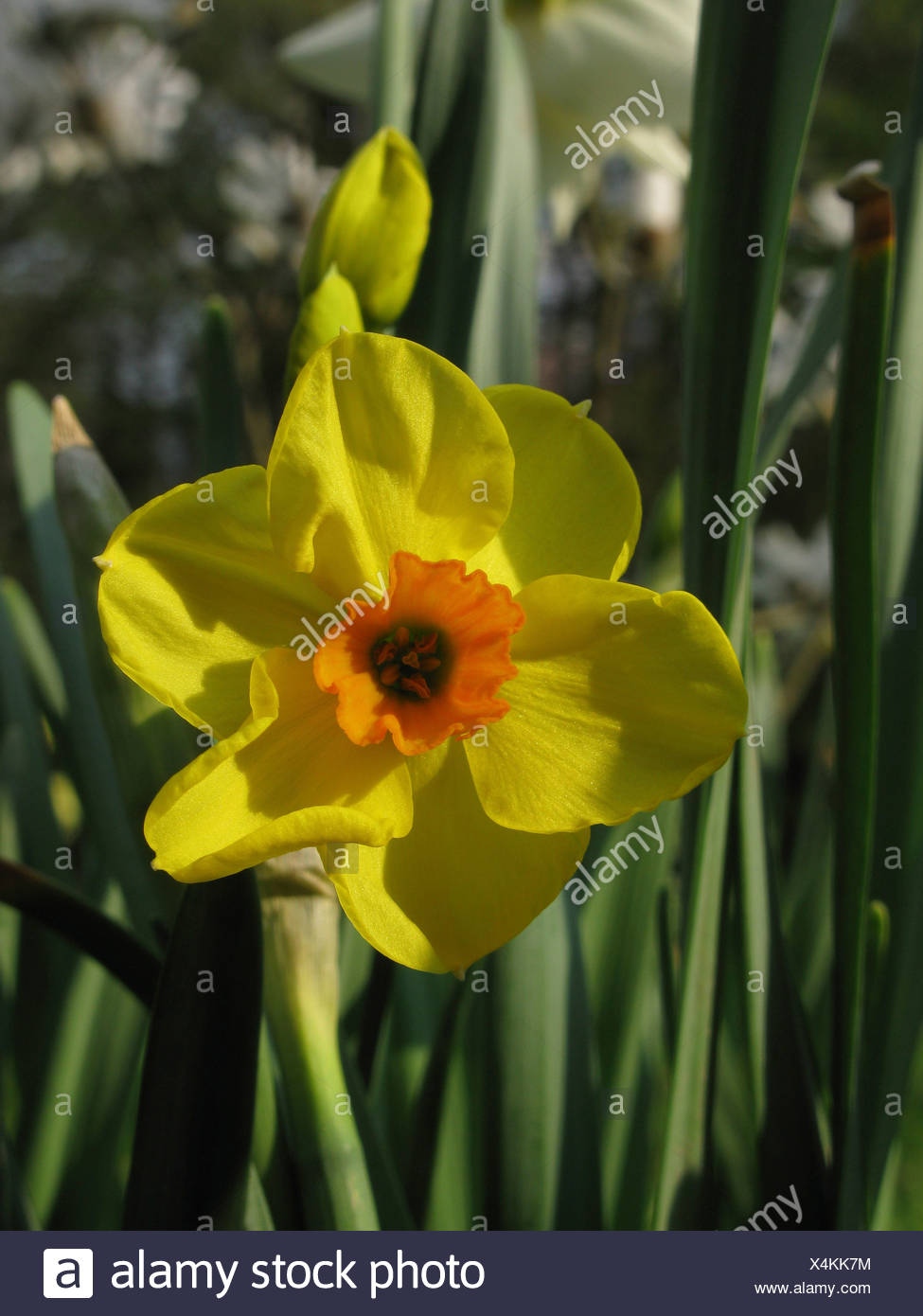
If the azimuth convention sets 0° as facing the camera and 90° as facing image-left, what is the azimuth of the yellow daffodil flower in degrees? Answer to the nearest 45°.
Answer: approximately 0°

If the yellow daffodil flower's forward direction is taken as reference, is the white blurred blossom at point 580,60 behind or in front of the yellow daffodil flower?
behind

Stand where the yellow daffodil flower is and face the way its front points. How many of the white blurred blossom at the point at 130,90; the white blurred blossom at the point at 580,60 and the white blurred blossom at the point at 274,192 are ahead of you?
0
